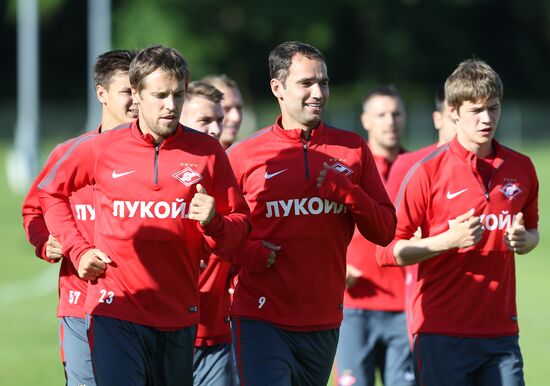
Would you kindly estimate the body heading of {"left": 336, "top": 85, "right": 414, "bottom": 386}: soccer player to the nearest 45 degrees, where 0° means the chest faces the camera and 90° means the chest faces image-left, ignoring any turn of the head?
approximately 0°

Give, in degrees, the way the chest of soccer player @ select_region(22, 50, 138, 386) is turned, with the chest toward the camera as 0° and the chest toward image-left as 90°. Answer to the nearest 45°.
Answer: approximately 315°

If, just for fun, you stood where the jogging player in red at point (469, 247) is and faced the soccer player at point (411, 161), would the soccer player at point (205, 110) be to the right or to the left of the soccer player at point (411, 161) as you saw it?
left

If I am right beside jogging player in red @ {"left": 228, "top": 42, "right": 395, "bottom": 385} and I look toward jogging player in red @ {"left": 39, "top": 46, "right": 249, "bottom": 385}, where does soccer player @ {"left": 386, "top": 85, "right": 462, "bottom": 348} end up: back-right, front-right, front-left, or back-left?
back-right
